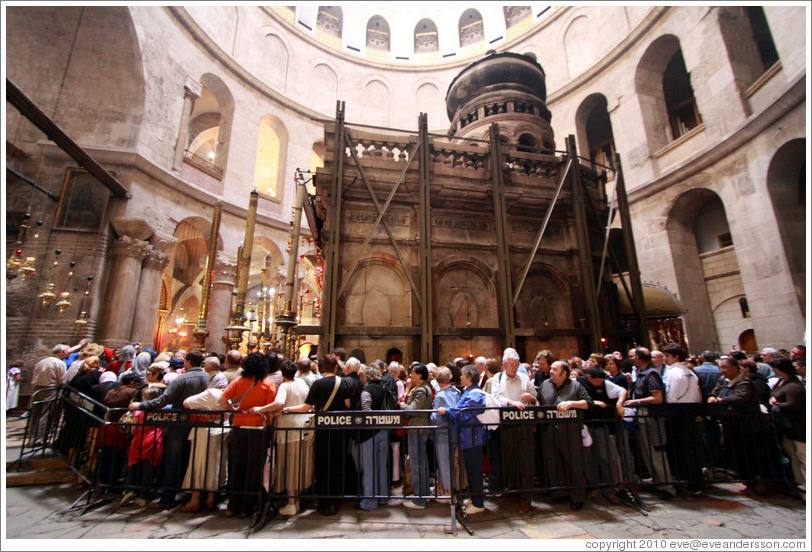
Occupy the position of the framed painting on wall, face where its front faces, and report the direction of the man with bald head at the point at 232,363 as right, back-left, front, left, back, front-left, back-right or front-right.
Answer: front-left

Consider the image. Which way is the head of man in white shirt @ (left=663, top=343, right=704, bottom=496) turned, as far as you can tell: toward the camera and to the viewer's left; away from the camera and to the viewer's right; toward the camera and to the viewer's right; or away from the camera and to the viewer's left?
toward the camera and to the viewer's left

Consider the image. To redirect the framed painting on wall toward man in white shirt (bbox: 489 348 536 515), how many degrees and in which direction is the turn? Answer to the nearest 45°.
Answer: approximately 45° to its right

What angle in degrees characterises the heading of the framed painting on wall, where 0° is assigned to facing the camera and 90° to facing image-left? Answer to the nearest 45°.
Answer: approximately 315°

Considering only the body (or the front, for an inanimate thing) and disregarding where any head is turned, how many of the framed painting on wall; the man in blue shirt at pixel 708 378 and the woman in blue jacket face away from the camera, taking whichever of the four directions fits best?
1

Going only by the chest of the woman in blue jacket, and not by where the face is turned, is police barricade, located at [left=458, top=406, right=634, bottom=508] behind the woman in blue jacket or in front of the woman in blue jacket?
behind
